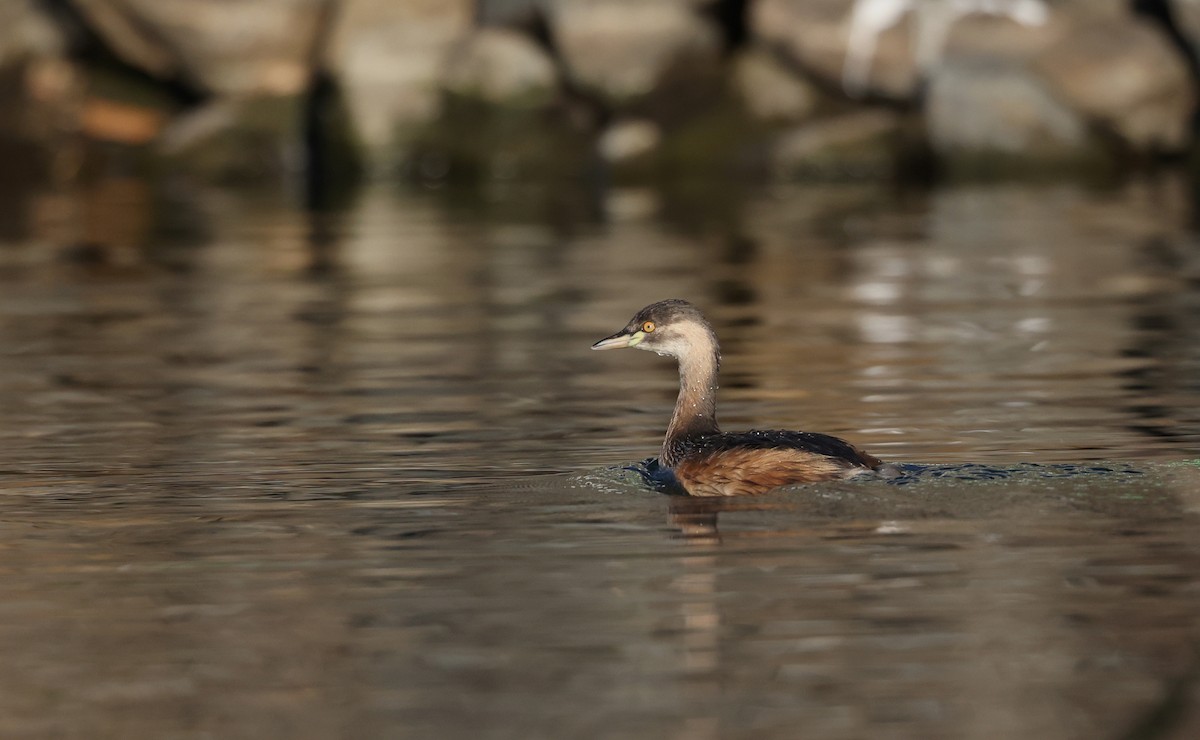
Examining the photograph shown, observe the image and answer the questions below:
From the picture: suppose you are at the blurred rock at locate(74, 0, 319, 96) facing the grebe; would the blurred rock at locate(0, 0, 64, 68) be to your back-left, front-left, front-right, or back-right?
back-right

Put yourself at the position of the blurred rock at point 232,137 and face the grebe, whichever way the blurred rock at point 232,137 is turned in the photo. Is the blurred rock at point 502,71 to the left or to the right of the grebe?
left

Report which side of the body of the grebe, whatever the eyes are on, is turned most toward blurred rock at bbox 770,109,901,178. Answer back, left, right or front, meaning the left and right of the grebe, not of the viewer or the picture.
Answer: right

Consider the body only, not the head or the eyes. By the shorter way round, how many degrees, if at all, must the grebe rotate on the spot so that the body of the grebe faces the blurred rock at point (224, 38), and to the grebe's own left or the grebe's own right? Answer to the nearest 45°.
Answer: approximately 90° to the grebe's own right

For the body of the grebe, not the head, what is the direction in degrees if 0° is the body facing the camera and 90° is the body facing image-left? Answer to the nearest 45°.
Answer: approximately 90°

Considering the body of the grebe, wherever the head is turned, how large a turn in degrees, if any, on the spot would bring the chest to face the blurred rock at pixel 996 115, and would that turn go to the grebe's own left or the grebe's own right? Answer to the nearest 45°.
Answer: approximately 90° to the grebe's own right
